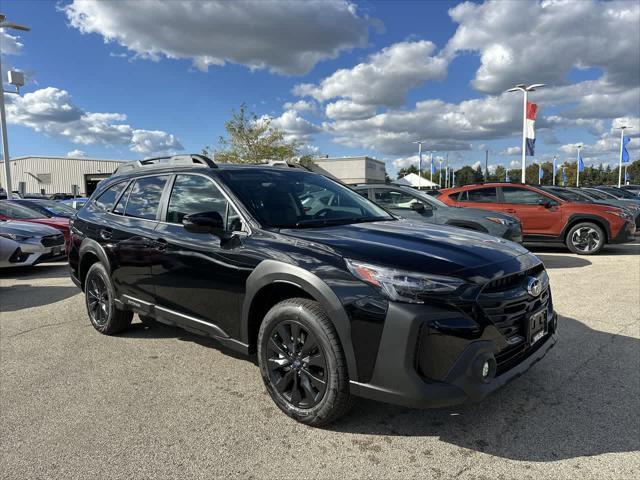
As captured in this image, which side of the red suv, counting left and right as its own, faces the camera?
right

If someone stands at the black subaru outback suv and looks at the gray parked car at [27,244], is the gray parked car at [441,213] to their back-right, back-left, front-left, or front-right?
front-right

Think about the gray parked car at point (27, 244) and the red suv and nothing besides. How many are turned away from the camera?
0

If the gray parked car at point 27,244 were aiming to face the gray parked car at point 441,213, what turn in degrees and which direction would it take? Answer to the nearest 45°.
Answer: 0° — it already faces it

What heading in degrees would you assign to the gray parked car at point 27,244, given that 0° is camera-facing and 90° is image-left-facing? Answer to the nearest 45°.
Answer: approximately 315°

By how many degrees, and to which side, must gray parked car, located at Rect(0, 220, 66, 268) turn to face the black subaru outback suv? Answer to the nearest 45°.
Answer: approximately 45° to its right

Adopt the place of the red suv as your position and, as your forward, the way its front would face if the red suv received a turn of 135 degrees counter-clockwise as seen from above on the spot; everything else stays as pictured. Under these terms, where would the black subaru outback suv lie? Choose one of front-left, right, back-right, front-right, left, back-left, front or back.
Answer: back-left

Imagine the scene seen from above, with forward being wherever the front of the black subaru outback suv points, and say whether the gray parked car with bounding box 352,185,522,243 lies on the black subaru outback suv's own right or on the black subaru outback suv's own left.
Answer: on the black subaru outback suv's own left

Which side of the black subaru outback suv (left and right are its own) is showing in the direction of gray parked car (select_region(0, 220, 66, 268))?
back

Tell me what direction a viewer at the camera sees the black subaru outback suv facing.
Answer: facing the viewer and to the right of the viewer

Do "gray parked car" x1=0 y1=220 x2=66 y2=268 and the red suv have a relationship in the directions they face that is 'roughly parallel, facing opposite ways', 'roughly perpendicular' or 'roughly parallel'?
roughly parallel
